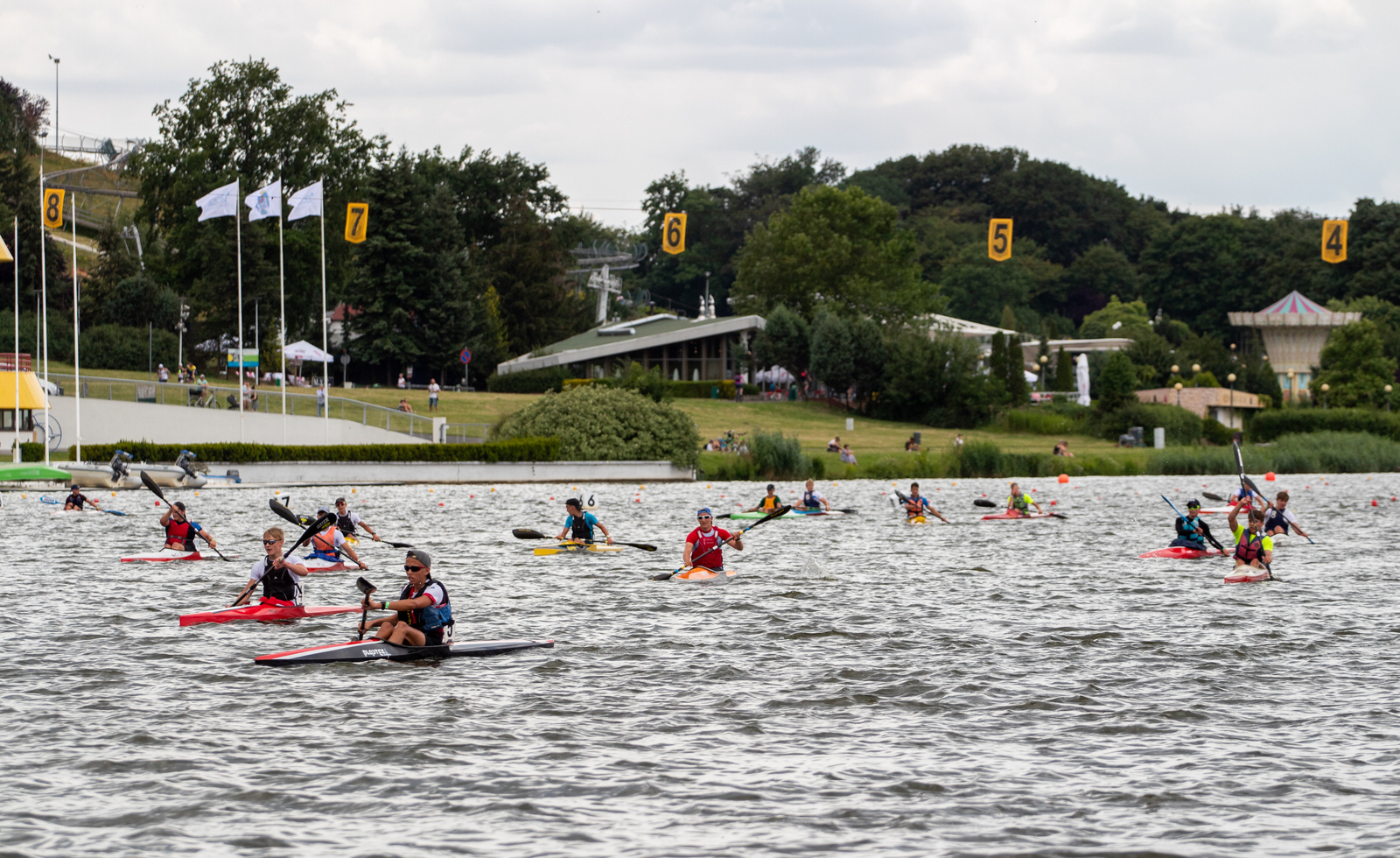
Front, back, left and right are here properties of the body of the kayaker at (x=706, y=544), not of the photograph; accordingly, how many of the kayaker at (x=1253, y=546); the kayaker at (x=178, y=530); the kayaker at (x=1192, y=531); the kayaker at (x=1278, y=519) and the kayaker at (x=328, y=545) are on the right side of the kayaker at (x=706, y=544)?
2

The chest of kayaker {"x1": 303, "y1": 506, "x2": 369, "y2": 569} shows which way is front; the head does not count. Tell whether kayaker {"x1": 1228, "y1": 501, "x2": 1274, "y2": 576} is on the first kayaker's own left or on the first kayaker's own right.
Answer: on the first kayaker's own left

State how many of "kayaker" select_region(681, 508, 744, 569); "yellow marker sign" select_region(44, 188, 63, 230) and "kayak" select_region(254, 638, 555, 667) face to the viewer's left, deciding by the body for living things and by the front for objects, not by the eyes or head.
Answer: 1

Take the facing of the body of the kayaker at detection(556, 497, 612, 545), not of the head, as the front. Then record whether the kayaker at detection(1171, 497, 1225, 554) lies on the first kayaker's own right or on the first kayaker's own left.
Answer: on the first kayaker's own left

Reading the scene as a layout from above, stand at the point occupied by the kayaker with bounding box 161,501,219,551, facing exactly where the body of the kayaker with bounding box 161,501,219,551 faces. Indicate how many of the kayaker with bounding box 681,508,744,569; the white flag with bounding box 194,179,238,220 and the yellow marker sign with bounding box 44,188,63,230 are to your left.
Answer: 1

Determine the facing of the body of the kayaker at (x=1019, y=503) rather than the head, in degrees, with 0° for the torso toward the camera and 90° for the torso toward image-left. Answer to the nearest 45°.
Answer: approximately 45°

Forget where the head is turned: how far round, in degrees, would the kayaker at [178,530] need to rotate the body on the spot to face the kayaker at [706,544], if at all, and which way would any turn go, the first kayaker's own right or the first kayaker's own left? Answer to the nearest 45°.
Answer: approximately 90° to the first kayaker's own left

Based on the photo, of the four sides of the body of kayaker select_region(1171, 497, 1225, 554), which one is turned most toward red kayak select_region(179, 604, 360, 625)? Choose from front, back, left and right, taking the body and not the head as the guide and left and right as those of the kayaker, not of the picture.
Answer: front

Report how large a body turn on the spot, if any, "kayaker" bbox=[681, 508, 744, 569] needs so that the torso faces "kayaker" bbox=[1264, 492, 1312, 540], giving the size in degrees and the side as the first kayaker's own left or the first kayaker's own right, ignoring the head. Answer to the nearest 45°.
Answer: approximately 90° to the first kayaker's own left
